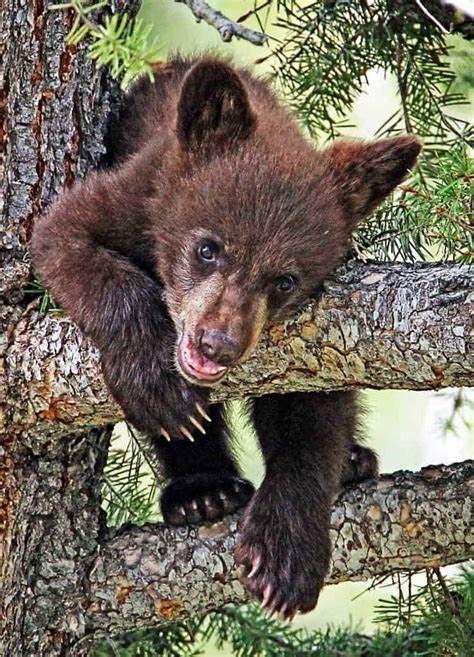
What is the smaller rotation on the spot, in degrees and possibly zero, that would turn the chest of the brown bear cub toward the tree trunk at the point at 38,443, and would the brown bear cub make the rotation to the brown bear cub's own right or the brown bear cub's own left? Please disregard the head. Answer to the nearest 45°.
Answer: approximately 90° to the brown bear cub's own right

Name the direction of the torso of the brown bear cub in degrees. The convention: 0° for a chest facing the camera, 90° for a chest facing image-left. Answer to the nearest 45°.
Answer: approximately 0°
